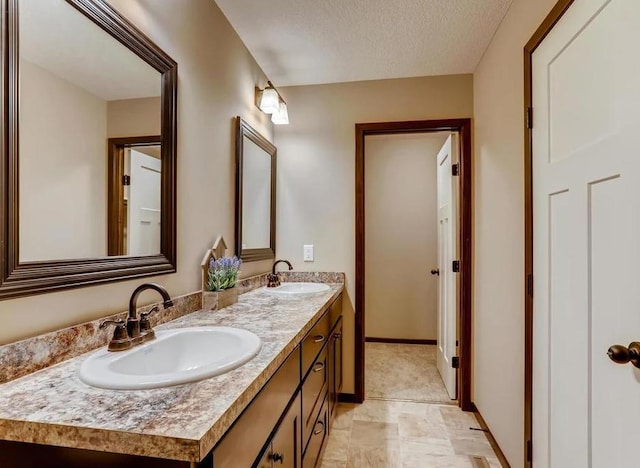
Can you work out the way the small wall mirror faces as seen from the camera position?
facing the viewer and to the right of the viewer

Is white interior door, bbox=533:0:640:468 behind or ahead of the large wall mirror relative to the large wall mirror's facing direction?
ahead

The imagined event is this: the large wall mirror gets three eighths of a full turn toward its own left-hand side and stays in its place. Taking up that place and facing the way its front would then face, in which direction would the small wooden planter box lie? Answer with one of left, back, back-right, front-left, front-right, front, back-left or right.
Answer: front-right

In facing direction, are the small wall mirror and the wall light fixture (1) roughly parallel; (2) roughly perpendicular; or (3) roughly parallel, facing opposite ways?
roughly parallel

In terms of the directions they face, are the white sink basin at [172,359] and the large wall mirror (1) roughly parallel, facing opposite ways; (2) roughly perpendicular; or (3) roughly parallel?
roughly parallel

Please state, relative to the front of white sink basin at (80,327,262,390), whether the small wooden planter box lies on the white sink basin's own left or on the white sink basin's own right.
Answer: on the white sink basin's own left

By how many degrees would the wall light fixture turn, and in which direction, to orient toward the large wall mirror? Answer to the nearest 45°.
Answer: approximately 90° to its right

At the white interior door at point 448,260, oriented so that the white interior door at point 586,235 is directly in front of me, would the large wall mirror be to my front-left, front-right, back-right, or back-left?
front-right

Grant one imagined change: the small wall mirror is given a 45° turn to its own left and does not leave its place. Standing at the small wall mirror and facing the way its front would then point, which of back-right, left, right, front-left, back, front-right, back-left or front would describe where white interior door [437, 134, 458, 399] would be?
front

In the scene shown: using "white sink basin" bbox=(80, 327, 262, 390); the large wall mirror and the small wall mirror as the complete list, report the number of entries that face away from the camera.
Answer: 0

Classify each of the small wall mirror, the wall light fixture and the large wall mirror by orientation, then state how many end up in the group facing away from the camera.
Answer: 0

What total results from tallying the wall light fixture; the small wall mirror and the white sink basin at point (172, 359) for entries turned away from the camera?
0

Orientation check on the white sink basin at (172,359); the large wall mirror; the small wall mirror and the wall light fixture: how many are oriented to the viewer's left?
0
